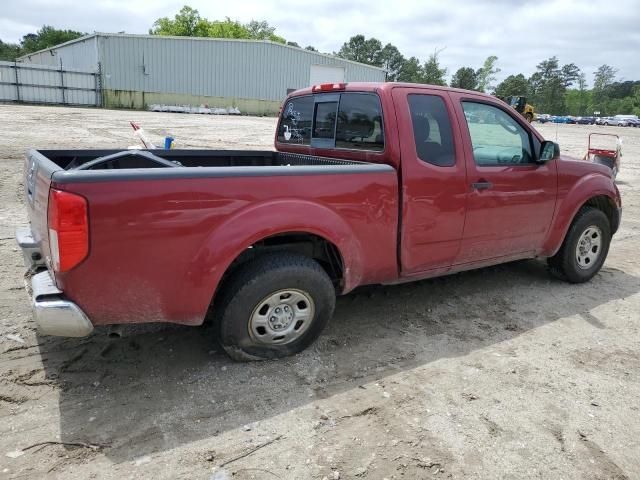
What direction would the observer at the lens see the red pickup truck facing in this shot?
facing away from the viewer and to the right of the viewer
